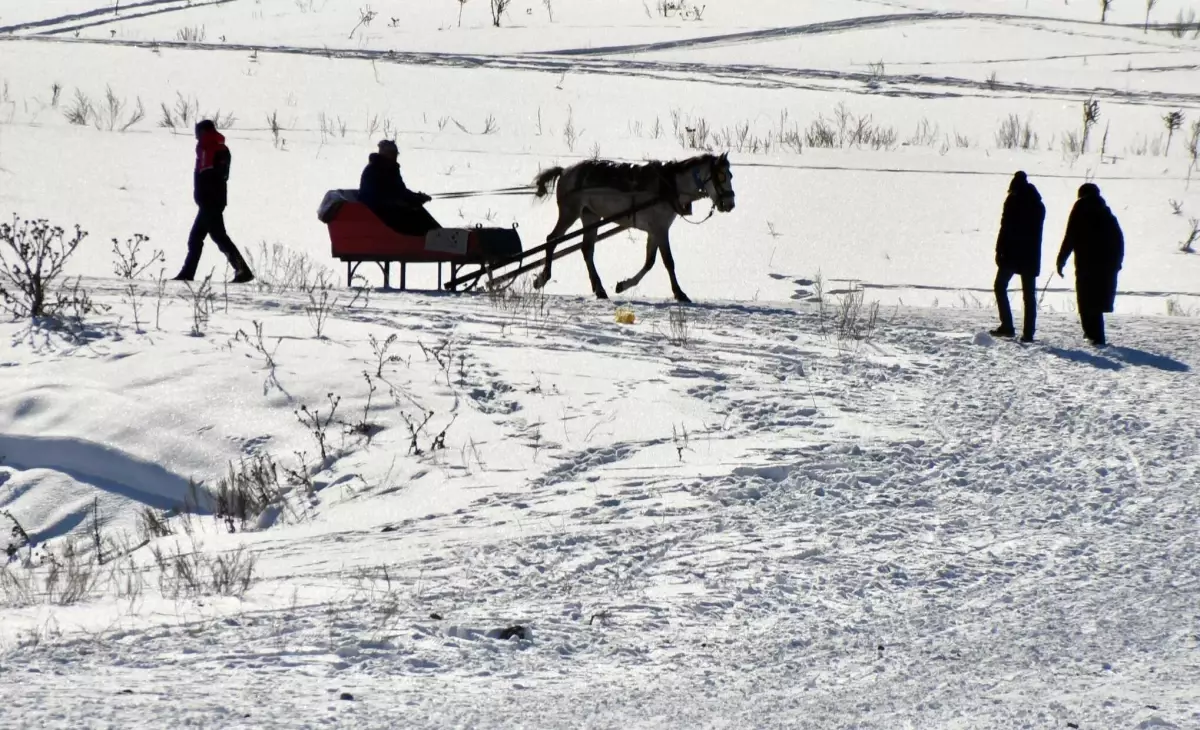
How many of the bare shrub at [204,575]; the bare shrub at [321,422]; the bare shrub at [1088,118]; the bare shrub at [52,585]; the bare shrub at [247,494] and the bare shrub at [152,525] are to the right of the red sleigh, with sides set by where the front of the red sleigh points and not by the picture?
5

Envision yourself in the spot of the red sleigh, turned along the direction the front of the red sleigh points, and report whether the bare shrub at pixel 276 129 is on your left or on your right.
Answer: on your left

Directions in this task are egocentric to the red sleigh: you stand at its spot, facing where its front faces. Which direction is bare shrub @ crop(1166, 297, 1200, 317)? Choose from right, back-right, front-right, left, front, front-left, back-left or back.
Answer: front

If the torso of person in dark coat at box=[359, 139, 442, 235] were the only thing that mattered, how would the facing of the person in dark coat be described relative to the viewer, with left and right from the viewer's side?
facing to the right of the viewer

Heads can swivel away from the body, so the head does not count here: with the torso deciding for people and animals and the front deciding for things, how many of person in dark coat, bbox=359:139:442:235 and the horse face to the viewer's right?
2

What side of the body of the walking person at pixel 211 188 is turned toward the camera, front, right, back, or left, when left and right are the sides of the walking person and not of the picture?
left

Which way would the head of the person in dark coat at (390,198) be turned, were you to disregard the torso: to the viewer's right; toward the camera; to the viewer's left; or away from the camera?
to the viewer's right

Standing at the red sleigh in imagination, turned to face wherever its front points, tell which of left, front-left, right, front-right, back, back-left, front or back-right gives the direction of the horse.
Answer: front

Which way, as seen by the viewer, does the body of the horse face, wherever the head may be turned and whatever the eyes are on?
to the viewer's right
